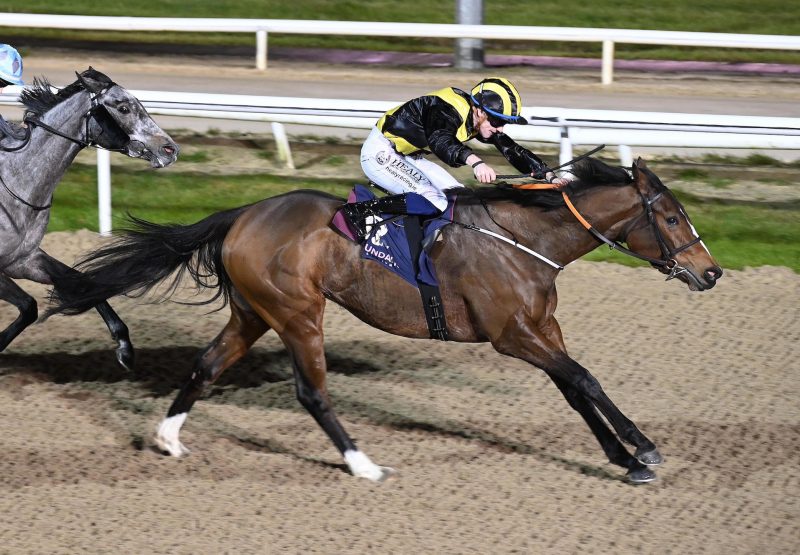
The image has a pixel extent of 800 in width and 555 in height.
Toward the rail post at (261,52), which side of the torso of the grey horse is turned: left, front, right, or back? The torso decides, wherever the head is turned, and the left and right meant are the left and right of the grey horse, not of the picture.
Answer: left

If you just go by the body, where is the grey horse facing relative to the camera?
to the viewer's right

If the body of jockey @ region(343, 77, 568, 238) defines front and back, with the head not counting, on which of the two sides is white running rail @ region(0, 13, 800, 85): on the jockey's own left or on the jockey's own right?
on the jockey's own left

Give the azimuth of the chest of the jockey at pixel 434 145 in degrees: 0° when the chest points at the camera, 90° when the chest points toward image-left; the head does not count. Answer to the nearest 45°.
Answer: approximately 270°

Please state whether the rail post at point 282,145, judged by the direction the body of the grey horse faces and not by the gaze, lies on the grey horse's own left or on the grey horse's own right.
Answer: on the grey horse's own left

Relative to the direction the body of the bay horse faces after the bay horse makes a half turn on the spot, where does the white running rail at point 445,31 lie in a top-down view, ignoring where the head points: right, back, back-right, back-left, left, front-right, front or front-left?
right

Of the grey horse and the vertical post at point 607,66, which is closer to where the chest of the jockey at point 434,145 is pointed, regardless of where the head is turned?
the vertical post

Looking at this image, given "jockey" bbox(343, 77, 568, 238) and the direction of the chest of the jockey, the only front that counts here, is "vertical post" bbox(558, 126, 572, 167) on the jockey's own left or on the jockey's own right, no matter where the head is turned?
on the jockey's own left

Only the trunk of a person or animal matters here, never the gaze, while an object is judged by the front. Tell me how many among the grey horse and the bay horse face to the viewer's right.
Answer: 2

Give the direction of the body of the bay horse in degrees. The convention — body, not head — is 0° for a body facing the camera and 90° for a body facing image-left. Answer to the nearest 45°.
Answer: approximately 270°

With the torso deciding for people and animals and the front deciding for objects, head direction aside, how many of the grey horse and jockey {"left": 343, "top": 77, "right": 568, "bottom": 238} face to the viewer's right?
2

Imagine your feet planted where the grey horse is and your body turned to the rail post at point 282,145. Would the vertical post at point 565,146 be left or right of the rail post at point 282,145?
right
